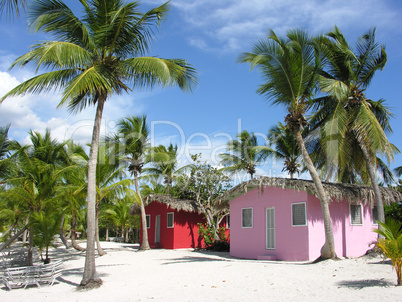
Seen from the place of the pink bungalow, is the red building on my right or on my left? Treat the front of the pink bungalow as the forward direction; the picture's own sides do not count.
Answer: on my right

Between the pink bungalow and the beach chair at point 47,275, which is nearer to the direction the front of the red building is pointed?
the beach chair

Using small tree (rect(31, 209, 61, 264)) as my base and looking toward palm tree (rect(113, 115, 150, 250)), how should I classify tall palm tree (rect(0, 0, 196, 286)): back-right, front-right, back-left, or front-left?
back-right

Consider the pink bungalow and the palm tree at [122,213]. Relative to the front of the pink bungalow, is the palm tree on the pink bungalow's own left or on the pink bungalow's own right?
on the pink bungalow's own right

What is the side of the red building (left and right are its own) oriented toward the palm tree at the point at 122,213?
right

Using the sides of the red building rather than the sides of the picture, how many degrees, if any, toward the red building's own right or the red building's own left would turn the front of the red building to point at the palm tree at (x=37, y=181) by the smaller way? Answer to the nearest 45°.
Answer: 0° — it already faces it

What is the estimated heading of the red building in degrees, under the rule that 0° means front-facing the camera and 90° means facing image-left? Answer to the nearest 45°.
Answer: approximately 45°

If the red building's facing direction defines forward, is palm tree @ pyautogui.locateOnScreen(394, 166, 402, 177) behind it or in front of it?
behind

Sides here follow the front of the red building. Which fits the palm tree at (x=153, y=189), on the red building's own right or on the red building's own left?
on the red building's own right

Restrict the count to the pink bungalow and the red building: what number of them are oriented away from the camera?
0
